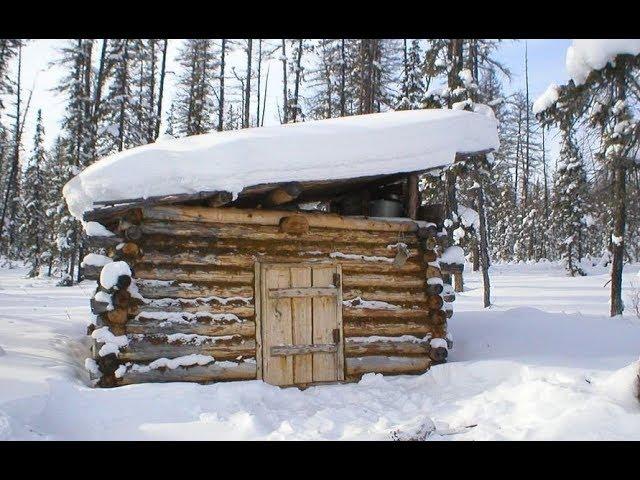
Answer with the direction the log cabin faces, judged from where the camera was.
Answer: facing the viewer

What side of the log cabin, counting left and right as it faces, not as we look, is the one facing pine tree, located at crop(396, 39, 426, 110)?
back

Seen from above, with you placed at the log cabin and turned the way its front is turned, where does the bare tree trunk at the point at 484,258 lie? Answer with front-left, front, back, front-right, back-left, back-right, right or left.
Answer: back-left

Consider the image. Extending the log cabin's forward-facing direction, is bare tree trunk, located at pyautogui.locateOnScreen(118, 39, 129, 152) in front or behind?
behind

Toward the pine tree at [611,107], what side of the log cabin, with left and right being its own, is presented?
left

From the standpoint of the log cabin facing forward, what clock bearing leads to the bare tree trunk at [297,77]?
The bare tree trunk is roughly at 6 o'clock from the log cabin.

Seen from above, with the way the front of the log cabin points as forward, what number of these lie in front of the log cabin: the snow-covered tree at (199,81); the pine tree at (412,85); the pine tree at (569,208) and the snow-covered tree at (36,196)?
0

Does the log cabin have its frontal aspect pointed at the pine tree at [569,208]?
no

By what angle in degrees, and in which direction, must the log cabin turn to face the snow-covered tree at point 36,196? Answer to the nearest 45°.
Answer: approximately 135° to its right

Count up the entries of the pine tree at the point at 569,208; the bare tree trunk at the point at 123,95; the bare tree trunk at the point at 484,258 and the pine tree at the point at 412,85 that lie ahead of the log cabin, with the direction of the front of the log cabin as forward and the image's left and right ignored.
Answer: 0

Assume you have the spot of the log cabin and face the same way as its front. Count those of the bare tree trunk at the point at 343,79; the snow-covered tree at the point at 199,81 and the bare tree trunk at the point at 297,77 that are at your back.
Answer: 3

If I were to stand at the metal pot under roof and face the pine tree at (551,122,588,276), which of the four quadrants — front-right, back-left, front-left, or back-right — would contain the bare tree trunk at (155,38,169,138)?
front-left

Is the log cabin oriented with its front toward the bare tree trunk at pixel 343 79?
no
